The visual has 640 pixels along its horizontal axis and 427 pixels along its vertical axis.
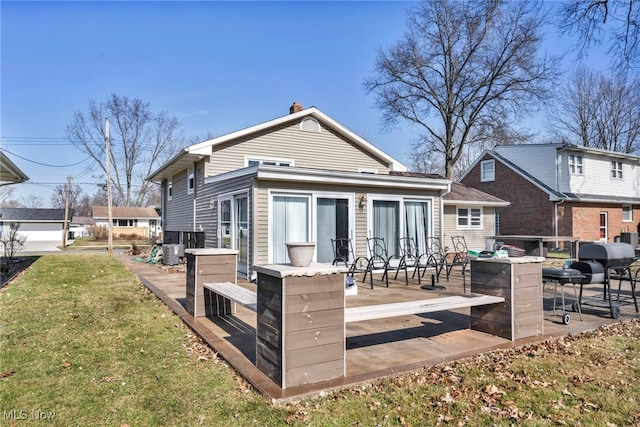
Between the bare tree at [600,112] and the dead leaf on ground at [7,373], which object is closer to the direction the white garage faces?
the dead leaf on ground

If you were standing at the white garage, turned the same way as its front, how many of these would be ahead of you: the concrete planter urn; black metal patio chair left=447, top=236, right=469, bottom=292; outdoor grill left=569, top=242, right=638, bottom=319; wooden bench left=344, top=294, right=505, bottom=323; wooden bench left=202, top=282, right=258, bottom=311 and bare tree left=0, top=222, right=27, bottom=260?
6

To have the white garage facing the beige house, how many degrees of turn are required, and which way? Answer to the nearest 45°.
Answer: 0° — it already faces it

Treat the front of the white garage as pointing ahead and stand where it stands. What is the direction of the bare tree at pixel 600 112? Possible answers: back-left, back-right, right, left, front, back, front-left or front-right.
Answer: front-left

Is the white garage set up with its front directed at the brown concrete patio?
yes

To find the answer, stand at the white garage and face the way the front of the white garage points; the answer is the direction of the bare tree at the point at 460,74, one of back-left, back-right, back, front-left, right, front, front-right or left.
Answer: front-left

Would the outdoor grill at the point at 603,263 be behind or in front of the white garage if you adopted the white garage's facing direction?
in front

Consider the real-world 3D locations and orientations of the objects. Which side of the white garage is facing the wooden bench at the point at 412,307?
front

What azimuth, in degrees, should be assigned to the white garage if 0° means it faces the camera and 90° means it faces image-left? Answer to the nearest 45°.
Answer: approximately 0°

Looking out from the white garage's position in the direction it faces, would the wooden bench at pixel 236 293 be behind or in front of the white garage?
in front

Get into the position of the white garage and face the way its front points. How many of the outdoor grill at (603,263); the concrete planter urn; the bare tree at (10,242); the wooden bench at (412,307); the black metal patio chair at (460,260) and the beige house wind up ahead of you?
6
